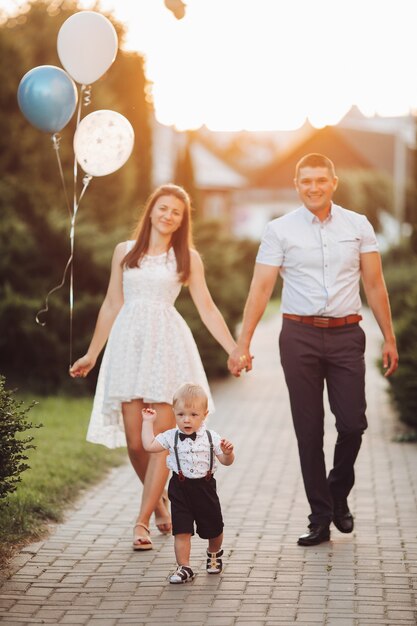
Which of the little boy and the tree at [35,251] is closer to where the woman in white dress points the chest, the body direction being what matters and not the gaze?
the little boy

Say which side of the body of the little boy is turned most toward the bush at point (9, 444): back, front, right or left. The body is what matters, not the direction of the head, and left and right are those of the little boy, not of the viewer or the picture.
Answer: right

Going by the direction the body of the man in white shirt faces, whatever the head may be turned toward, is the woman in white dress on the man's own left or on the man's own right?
on the man's own right

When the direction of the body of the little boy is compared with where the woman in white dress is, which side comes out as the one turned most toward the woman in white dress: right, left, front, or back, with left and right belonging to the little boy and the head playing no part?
back

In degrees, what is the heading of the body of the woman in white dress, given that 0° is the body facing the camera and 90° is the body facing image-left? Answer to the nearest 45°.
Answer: approximately 0°

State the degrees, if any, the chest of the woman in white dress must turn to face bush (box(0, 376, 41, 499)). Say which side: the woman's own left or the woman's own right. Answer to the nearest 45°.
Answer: approximately 45° to the woman's own right

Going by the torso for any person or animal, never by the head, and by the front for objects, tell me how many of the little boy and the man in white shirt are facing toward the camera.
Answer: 2
